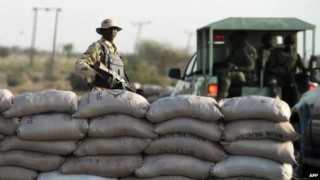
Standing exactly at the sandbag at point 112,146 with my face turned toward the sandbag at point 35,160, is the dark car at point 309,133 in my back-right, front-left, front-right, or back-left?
back-right

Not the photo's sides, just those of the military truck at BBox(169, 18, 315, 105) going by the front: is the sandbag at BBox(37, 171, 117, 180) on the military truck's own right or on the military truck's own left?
on the military truck's own left

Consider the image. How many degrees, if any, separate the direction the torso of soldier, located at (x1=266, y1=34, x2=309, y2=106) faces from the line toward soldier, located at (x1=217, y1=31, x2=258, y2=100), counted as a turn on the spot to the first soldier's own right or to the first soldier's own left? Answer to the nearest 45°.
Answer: approximately 45° to the first soldier's own right

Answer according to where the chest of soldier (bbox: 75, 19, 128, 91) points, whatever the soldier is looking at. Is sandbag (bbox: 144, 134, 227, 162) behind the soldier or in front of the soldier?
in front

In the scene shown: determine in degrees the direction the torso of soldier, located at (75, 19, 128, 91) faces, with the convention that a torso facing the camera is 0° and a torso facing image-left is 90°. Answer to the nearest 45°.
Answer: approximately 315°

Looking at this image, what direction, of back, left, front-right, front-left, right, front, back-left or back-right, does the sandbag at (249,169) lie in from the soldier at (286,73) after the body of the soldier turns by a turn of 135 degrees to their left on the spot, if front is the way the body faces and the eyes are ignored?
back-right

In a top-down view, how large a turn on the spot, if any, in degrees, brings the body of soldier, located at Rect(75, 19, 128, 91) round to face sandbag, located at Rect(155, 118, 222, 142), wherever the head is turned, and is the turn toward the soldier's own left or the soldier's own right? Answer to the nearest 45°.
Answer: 0° — they already face it

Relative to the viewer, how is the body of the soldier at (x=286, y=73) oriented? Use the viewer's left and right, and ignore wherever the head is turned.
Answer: facing the viewer
